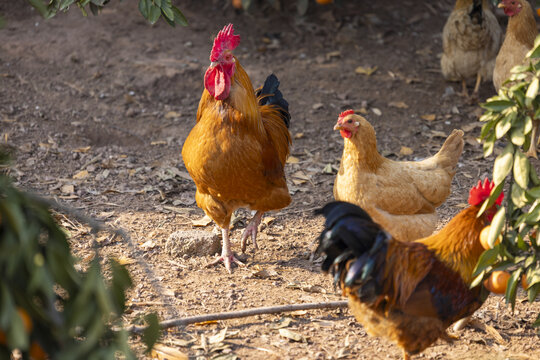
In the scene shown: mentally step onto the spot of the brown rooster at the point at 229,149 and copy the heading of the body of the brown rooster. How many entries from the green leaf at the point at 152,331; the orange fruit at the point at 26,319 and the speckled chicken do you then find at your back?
1

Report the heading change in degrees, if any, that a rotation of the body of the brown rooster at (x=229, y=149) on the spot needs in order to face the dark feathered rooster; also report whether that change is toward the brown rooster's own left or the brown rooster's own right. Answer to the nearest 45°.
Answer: approximately 90° to the brown rooster's own left

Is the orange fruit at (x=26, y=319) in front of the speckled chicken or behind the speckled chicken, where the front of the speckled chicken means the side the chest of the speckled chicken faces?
behind

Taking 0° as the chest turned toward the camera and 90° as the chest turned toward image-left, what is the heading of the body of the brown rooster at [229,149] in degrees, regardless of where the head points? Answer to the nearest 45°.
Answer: approximately 45°

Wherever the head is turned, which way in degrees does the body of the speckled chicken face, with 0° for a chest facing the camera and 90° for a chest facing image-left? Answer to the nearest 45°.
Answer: approximately 180°

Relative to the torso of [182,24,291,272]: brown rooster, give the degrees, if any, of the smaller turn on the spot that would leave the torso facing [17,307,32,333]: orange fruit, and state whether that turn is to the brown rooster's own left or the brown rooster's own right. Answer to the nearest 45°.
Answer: approximately 45° to the brown rooster's own left

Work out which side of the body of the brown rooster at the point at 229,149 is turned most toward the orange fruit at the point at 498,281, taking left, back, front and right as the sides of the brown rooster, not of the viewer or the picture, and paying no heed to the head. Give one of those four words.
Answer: left

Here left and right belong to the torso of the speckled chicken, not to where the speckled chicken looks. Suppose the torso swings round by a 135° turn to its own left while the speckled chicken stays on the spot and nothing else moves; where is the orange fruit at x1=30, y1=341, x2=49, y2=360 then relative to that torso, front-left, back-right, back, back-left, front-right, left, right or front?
front-left

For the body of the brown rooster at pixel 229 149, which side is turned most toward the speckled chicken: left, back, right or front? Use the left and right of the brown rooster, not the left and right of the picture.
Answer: back

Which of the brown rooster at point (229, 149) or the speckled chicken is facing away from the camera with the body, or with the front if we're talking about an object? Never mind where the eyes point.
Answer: the speckled chicken

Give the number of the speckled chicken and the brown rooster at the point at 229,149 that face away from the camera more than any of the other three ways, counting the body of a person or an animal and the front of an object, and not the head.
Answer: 1

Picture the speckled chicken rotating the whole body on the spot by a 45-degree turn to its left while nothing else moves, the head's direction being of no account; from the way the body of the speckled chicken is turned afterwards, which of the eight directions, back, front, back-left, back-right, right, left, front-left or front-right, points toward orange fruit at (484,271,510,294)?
back-left

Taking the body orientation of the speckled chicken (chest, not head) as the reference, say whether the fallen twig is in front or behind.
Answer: behind
